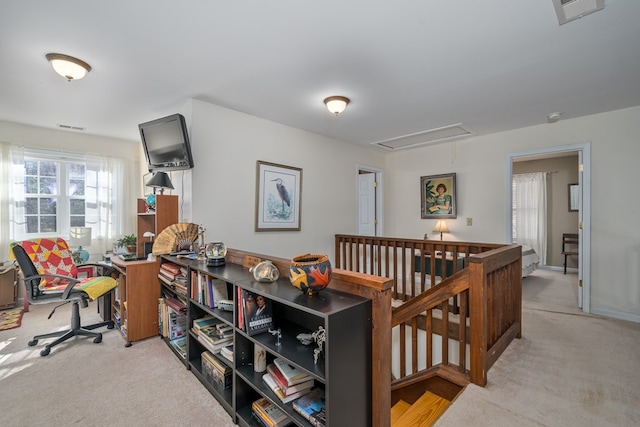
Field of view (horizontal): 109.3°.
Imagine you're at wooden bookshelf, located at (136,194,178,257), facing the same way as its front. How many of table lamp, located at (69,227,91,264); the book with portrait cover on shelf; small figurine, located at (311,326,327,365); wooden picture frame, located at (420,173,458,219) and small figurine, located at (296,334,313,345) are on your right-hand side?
1

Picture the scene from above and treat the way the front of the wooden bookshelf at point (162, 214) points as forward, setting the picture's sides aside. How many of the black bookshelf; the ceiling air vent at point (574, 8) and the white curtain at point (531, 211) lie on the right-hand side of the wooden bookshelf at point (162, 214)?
0

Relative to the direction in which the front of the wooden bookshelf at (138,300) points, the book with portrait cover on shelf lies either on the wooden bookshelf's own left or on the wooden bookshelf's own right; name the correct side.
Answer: on the wooden bookshelf's own left

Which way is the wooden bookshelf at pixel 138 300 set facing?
to the viewer's left

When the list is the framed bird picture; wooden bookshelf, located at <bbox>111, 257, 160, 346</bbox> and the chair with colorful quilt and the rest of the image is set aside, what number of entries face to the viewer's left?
1

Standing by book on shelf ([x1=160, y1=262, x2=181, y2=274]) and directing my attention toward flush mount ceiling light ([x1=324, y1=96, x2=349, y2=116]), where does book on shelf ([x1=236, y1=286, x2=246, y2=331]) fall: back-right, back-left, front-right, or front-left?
front-right

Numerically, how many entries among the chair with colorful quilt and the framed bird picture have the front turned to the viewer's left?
0

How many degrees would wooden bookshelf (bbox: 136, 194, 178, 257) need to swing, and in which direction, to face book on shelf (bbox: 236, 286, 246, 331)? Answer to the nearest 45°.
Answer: approximately 45° to its left

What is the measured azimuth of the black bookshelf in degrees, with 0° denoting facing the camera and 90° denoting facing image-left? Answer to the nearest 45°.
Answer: approximately 45°

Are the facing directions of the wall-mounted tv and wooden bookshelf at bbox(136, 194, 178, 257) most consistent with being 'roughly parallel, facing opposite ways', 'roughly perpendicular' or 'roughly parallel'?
roughly parallel

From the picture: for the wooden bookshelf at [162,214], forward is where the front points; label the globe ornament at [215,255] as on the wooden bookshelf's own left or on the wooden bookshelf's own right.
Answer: on the wooden bookshelf's own left

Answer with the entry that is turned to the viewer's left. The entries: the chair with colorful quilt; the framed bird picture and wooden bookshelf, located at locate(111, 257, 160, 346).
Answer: the wooden bookshelf

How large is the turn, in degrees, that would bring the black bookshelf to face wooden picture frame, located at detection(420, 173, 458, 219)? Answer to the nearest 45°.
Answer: approximately 180°

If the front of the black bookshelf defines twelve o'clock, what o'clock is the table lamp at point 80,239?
The table lamp is roughly at 3 o'clock from the black bookshelf.

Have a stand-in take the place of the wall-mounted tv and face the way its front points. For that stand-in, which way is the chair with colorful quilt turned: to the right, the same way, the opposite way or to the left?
to the left

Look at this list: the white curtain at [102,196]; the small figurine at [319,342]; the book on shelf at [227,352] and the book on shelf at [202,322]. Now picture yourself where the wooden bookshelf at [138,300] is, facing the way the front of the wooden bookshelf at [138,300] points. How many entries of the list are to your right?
1

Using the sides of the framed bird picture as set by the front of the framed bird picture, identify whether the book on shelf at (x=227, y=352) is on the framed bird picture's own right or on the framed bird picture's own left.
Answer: on the framed bird picture's own right

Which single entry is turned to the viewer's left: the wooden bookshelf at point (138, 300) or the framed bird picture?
the wooden bookshelf
